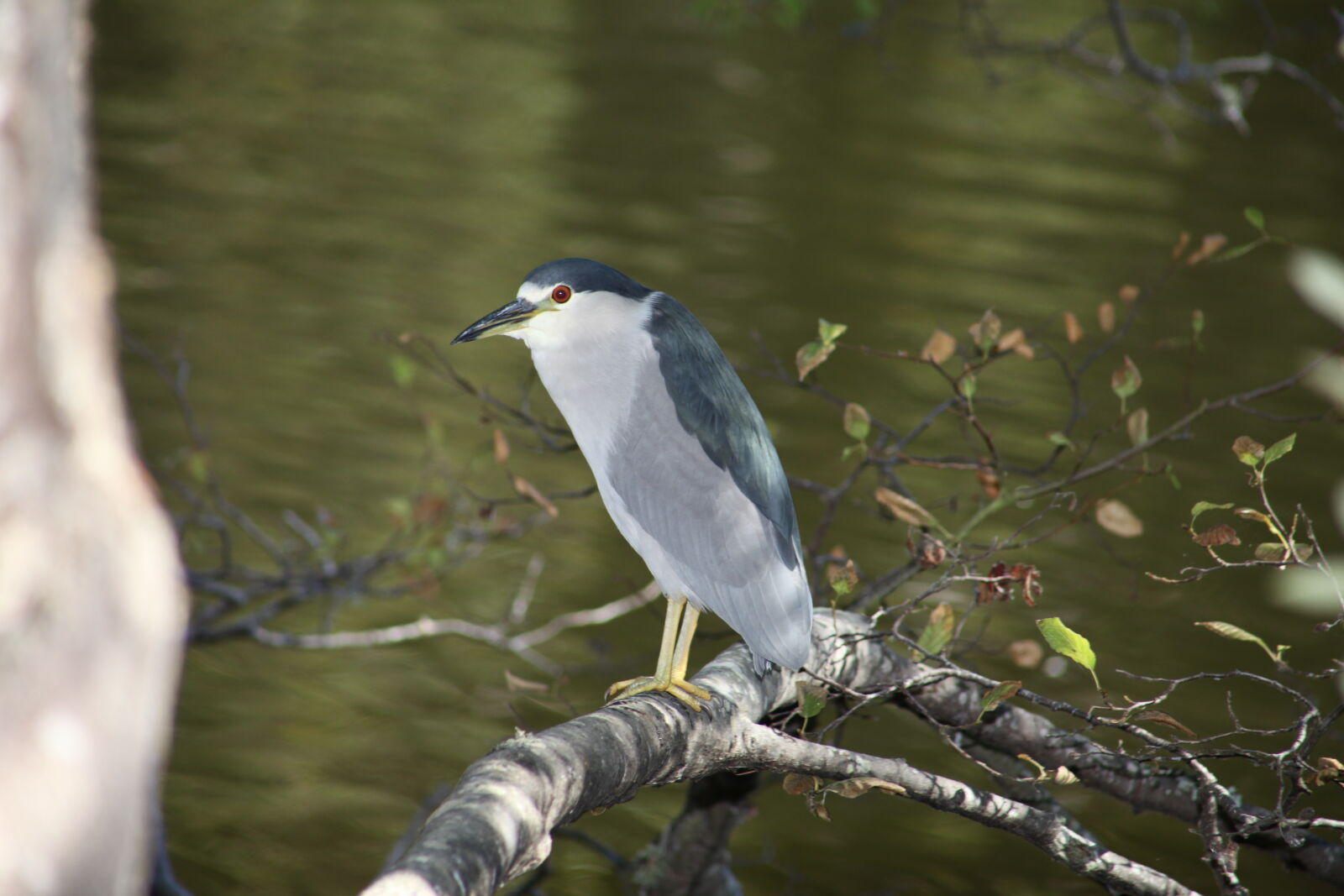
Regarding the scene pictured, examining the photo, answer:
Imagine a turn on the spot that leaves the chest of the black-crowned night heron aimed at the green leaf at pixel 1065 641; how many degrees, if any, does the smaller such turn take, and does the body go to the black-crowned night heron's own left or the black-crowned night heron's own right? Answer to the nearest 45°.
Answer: approximately 135° to the black-crowned night heron's own left

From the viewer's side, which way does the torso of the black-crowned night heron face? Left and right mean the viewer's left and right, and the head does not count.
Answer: facing to the left of the viewer
